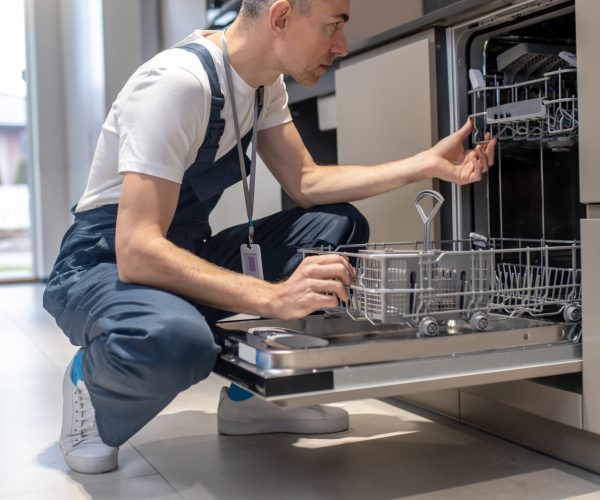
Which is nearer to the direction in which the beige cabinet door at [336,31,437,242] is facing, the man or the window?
the man

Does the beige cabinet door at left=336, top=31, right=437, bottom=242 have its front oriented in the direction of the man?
yes

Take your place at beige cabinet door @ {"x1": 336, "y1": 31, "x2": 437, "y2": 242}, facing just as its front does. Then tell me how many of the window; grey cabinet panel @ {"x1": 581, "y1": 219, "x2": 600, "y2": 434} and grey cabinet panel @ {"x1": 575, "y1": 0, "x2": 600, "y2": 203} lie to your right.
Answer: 1

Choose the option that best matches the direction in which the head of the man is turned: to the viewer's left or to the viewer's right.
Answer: to the viewer's right

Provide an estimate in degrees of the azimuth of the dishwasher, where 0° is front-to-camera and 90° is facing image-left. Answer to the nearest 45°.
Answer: approximately 45°

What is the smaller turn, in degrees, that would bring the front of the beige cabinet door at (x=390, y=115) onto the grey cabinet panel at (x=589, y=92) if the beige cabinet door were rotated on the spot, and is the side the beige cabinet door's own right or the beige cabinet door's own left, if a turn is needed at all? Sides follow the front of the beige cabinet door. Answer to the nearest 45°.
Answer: approximately 90° to the beige cabinet door's own left

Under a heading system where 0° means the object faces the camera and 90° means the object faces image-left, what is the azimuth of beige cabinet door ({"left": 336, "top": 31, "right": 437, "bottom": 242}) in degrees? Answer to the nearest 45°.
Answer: approximately 45°

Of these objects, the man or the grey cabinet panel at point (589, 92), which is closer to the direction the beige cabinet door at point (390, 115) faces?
the man

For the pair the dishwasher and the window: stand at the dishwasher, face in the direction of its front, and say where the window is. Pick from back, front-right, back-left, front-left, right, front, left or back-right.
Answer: right
